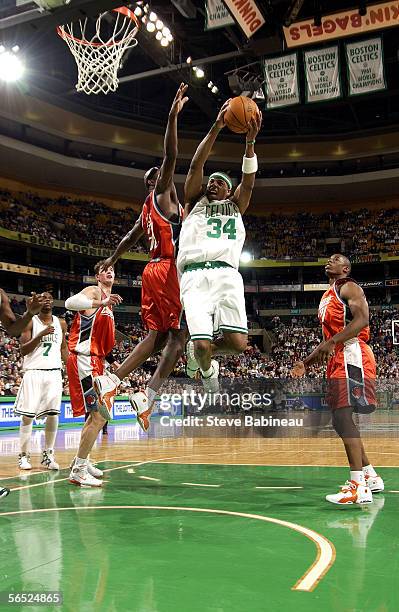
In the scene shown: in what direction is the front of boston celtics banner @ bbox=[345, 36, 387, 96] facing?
toward the camera

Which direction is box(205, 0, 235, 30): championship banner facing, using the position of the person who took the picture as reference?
facing the viewer

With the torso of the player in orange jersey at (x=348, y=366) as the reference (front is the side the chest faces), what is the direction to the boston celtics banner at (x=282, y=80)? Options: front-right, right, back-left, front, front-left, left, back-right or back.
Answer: right

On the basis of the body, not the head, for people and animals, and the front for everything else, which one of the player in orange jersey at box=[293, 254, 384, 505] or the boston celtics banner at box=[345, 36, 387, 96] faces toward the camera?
the boston celtics banner

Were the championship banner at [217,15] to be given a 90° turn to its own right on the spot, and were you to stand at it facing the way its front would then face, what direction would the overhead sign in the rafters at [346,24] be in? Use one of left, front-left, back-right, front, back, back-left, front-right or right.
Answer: back

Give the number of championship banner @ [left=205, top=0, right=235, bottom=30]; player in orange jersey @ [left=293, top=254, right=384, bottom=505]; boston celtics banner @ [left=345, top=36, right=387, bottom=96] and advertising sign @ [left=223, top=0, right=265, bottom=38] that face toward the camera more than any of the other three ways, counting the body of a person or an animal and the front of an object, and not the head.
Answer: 3

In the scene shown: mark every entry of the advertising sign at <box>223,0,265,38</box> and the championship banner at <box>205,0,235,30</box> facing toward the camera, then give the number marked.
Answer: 2

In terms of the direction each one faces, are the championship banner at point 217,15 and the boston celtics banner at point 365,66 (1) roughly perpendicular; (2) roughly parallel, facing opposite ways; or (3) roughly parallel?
roughly parallel

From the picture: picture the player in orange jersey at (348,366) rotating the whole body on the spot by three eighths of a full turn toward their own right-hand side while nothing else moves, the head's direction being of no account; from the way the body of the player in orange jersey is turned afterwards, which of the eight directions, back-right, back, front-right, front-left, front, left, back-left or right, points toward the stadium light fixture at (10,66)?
left

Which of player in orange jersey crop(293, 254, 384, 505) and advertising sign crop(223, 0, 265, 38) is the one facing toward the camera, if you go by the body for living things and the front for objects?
the advertising sign

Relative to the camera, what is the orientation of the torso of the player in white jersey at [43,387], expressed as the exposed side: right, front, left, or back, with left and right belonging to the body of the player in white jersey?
front

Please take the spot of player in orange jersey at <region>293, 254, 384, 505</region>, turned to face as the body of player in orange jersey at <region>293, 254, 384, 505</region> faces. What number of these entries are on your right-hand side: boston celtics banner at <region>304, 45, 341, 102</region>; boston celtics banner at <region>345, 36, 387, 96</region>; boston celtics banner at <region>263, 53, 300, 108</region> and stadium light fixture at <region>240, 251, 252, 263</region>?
4

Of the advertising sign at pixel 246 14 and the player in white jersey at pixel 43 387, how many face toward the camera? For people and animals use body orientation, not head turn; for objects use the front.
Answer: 2

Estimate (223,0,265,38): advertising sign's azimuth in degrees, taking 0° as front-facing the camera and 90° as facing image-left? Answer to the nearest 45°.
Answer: approximately 0°
